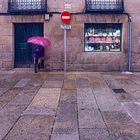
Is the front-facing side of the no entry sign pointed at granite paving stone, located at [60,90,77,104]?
yes

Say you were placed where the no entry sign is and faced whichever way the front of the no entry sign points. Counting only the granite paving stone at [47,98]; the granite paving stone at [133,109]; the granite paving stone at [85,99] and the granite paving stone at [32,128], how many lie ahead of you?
4

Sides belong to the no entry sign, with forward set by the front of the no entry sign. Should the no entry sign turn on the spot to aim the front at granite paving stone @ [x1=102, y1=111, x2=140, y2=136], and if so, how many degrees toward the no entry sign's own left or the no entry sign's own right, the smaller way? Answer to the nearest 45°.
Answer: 0° — it already faces it

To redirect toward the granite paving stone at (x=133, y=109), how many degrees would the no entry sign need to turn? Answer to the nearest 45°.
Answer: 0° — it already faces it

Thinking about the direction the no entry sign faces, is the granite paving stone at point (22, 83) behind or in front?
in front

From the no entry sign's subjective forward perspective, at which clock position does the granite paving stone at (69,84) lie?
The granite paving stone is roughly at 12 o'clock from the no entry sign.

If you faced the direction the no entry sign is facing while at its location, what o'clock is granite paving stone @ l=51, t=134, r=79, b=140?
The granite paving stone is roughly at 12 o'clock from the no entry sign.

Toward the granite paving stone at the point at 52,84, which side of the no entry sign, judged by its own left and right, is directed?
front

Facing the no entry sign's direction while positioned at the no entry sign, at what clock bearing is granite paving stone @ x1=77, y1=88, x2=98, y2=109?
The granite paving stone is roughly at 12 o'clock from the no entry sign.

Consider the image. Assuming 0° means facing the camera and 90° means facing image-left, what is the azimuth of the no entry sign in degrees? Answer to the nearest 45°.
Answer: approximately 0°
